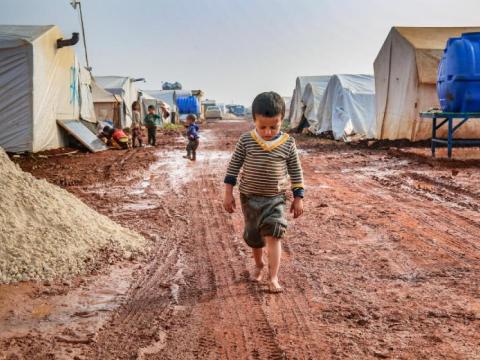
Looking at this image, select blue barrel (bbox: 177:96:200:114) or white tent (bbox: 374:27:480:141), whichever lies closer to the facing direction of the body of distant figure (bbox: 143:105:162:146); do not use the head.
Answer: the white tent

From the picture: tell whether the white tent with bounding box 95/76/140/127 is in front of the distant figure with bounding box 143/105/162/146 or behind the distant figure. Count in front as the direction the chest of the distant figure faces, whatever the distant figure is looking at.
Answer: behind

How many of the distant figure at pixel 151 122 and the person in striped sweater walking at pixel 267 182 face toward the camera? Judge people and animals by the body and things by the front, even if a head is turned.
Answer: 2

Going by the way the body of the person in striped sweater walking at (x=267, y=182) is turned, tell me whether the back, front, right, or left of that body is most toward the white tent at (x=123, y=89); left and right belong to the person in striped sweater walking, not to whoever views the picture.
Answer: back

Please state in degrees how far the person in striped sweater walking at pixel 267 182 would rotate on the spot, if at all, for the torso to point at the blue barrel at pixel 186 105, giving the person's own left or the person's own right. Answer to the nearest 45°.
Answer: approximately 180°

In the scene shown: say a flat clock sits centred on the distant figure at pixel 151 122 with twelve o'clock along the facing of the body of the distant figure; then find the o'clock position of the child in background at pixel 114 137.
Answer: The child in background is roughly at 2 o'clock from the distant figure.

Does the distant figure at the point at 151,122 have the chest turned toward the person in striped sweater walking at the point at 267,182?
yes

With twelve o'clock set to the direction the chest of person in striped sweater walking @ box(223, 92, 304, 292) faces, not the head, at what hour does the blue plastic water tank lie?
The blue plastic water tank is roughly at 7 o'clock from the person in striped sweater walking.

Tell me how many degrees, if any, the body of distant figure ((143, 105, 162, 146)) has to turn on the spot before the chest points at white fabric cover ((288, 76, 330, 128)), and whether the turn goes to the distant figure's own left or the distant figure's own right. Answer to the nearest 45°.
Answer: approximately 135° to the distant figure's own left

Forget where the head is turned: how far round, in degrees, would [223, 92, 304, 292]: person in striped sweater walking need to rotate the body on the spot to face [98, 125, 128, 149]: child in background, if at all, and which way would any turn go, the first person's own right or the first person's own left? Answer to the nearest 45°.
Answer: approximately 180°

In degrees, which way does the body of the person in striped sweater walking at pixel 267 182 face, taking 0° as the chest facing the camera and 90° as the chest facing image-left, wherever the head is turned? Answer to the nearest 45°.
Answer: approximately 0°

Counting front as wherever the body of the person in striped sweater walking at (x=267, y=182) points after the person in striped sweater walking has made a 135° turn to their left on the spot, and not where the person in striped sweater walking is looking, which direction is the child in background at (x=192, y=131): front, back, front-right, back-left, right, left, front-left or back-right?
front-left
